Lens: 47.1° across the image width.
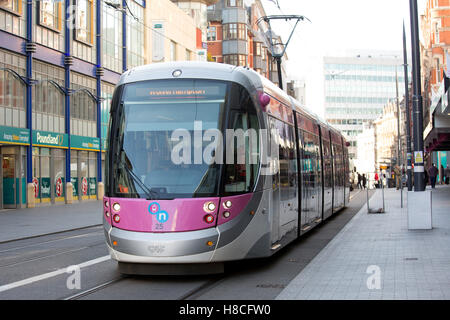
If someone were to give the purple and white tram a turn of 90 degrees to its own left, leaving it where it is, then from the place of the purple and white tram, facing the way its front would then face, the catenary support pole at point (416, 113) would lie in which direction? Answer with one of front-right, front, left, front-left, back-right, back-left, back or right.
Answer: front-left

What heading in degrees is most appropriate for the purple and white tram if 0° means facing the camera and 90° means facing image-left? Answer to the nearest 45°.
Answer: approximately 0°
